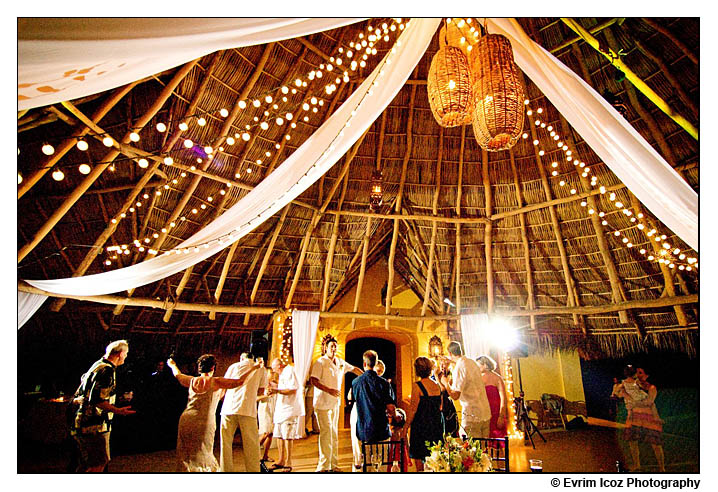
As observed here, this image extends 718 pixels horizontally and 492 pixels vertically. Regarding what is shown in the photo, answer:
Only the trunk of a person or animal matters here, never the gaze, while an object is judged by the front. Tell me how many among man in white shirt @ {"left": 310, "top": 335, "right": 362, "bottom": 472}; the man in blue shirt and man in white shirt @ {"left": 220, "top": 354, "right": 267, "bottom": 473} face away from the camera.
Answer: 2

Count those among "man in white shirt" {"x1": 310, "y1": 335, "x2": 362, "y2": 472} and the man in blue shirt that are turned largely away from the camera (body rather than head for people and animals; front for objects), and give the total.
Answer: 1

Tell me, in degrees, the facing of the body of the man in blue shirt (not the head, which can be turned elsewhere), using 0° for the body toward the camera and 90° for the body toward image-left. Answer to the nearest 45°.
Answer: approximately 180°

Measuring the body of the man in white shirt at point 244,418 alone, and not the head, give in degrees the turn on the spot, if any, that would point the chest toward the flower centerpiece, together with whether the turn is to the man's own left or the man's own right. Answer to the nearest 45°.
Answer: approximately 135° to the man's own right

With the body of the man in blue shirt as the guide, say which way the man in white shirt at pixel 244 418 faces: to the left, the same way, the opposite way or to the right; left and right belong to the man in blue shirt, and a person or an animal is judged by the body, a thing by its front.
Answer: the same way

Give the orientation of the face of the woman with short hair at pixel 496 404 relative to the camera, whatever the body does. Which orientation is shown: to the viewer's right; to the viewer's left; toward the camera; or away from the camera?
to the viewer's left

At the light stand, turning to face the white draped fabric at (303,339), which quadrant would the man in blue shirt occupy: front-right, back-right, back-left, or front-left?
front-left

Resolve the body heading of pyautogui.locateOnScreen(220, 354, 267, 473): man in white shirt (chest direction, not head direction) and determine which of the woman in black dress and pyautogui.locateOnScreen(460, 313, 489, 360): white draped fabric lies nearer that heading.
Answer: the white draped fabric

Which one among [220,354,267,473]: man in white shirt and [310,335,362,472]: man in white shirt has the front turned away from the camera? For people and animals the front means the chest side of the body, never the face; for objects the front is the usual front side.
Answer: [220,354,267,473]: man in white shirt

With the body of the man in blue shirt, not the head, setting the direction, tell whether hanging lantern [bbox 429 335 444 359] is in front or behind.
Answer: in front

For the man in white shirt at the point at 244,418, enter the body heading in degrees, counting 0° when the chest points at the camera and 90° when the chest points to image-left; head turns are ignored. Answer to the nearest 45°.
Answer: approximately 180°
